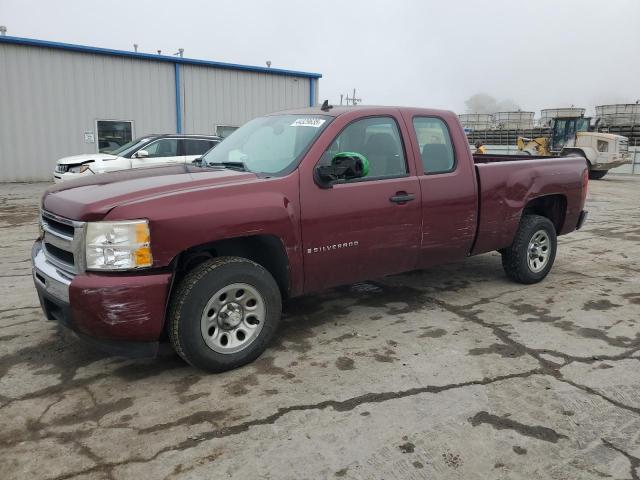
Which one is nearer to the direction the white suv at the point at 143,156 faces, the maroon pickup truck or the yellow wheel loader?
the maroon pickup truck

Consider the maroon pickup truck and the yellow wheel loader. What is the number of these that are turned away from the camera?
0

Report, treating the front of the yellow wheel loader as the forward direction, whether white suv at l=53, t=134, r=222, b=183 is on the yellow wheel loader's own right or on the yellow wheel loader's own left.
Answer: on the yellow wheel loader's own left

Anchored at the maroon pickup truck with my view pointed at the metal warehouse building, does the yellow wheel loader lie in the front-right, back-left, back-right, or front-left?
front-right

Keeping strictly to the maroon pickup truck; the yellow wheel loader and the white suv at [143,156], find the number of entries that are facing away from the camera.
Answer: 0

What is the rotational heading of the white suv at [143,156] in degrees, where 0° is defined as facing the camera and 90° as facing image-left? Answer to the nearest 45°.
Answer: approximately 45°

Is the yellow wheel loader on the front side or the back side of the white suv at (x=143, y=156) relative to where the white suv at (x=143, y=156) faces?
on the back side

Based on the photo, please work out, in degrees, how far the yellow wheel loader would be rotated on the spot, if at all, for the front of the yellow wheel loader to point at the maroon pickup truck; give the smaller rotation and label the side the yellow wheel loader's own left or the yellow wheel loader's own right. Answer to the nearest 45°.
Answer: approximately 90° to the yellow wheel loader's own left

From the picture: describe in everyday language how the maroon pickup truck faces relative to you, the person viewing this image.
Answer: facing the viewer and to the left of the viewer

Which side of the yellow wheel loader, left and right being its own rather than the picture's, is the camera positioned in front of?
left
